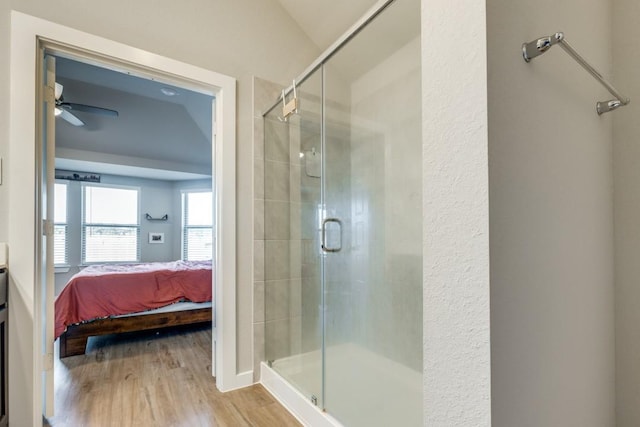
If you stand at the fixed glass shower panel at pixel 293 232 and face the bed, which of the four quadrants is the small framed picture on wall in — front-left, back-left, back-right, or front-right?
front-right

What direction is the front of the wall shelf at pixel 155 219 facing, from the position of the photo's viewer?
facing the viewer

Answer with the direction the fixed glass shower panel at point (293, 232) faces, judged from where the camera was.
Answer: facing the viewer and to the left of the viewer

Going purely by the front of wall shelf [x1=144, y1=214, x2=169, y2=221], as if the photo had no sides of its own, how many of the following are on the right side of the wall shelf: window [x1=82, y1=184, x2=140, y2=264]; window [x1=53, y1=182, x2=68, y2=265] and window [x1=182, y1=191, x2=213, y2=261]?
2

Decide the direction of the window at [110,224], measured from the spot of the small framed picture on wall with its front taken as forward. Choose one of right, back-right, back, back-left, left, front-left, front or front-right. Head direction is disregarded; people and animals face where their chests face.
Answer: right

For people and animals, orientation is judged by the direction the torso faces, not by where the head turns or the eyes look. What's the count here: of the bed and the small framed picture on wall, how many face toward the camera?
1

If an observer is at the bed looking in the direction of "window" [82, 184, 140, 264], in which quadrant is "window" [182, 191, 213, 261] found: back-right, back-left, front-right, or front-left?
front-right

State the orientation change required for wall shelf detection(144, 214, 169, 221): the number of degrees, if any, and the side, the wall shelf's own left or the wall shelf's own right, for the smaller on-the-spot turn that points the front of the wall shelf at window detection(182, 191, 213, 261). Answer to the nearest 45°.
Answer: approximately 90° to the wall shelf's own left

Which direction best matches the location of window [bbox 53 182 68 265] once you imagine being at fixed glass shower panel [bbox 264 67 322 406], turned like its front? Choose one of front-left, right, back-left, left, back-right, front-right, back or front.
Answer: right
